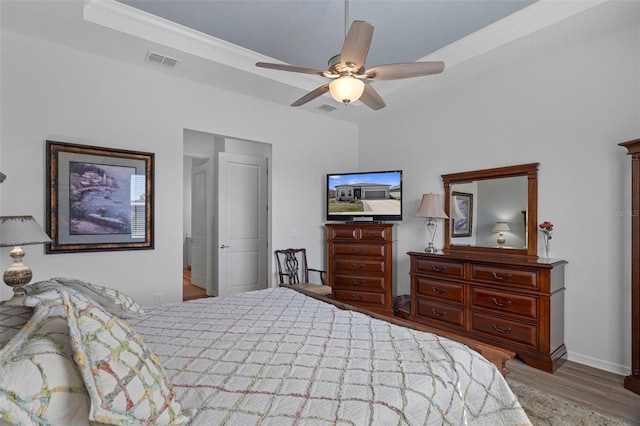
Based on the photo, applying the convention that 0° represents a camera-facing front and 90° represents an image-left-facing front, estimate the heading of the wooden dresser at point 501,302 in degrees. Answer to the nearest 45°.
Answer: approximately 45°

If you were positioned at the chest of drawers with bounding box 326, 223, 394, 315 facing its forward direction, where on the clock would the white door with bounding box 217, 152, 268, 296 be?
The white door is roughly at 2 o'clock from the chest of drawers.

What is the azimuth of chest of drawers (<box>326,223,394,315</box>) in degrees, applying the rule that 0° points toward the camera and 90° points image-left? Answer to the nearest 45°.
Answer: approximately 45°

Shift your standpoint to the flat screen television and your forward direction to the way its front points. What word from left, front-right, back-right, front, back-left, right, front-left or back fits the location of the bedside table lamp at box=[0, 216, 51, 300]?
front-right
